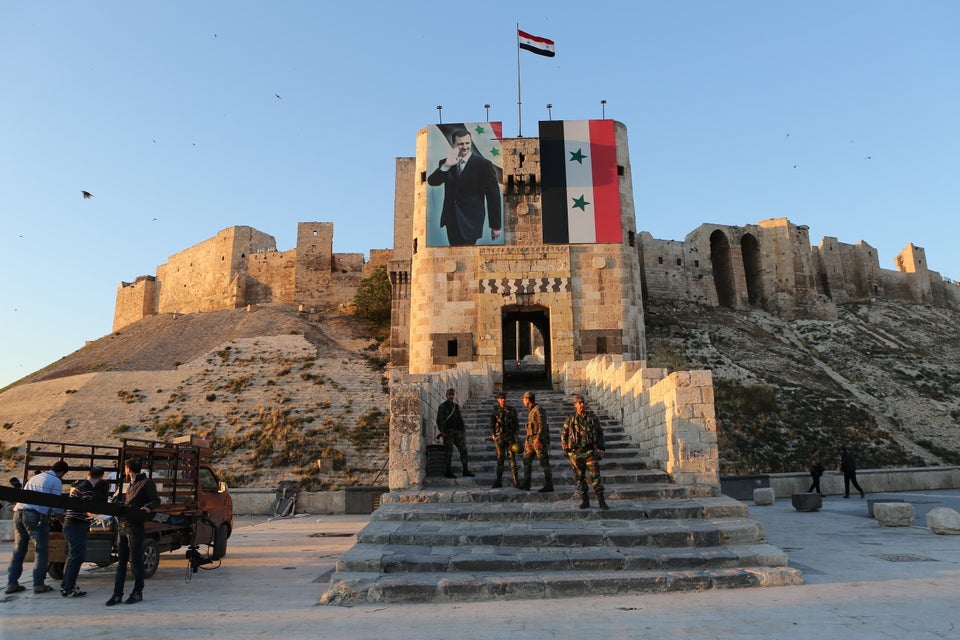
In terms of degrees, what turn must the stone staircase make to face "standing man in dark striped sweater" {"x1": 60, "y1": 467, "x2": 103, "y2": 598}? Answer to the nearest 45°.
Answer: approximately 90° to its right

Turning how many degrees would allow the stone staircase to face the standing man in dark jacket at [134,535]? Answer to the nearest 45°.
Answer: approximately 90° to its right

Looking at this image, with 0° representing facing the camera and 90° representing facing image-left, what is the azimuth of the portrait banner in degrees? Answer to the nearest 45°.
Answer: approximately 0°

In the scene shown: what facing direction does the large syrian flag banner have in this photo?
toward the camera

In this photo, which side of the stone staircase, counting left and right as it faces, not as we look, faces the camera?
front

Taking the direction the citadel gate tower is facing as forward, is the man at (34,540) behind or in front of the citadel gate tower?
in front

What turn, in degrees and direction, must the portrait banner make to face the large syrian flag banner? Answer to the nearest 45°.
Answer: approximately 90° to its left

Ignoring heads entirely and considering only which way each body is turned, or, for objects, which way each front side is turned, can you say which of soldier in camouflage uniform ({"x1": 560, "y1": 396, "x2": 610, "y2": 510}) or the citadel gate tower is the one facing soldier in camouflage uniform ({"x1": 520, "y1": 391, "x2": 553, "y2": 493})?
the citadel gate tower

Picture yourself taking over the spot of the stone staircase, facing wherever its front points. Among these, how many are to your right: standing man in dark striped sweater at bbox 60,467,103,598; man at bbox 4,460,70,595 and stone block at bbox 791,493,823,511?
2

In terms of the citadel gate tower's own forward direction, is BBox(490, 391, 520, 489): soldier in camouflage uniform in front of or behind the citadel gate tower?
in front

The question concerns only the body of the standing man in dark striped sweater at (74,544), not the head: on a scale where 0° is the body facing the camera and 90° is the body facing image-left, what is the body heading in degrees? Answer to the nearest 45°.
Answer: approximately 270°

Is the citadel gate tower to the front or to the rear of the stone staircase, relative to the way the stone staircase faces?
to the rear

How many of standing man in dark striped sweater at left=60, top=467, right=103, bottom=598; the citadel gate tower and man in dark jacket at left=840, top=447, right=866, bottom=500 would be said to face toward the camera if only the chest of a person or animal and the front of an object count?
1
